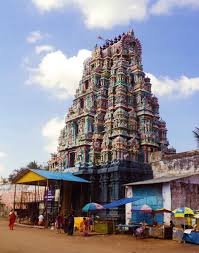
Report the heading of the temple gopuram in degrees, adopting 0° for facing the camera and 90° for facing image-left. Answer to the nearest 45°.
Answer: approximately 45°

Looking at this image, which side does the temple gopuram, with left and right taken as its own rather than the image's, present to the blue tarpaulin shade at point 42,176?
front

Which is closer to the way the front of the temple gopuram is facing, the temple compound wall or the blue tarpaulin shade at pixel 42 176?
the blue tarpaulin shade

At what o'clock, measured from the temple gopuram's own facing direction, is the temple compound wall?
The temple compound wall is roughly at 9 o'clock from the temple gopuram.
